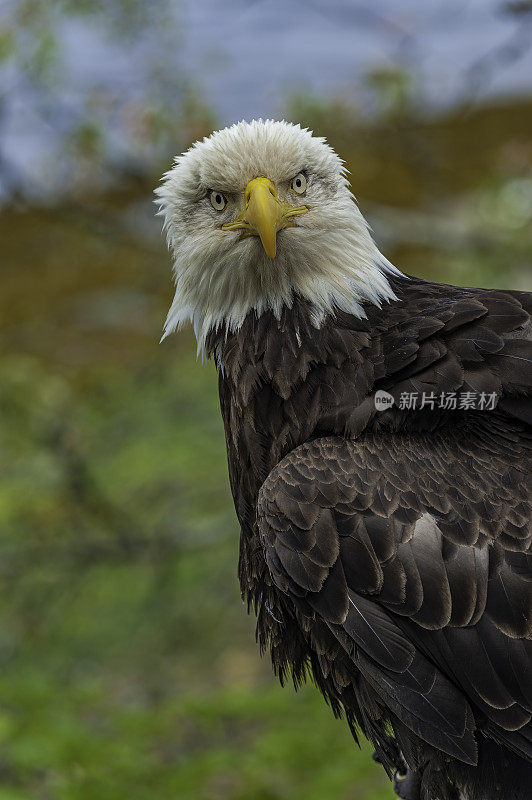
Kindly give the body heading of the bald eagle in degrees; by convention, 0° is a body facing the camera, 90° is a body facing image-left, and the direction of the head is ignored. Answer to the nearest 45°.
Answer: approximately 90°
